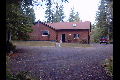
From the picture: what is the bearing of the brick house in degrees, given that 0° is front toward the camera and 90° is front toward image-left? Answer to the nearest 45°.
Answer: approximately 0°
